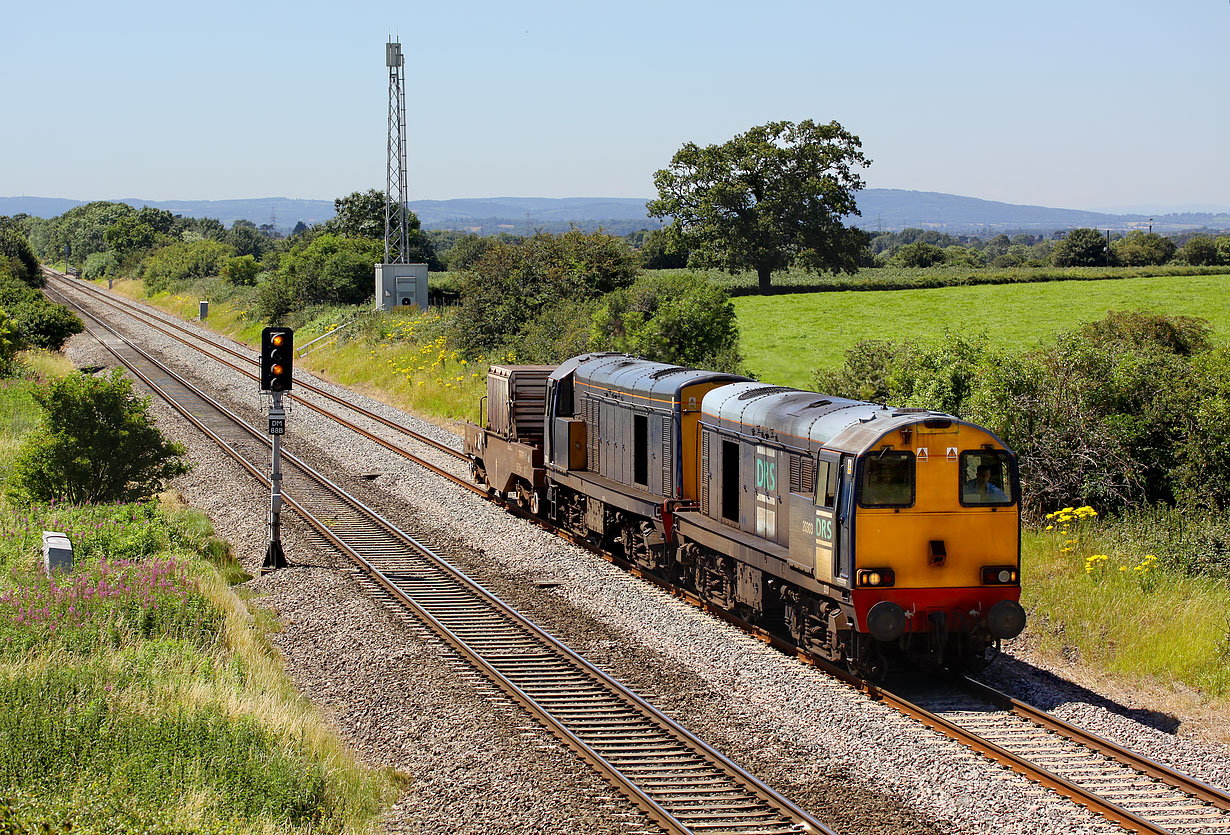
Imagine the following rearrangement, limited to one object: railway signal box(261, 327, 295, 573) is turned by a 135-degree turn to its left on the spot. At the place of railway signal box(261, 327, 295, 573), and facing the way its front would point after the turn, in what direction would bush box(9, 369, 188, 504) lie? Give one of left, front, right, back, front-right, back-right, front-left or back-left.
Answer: left

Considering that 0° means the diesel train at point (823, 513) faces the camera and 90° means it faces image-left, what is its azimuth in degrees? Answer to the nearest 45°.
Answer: approximately 315°

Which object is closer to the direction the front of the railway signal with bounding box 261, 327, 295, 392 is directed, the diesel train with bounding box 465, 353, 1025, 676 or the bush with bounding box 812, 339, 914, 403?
the diesel train

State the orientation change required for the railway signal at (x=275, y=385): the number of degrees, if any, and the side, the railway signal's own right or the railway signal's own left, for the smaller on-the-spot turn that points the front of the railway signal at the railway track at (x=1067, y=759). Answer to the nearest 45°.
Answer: approximately 45° to the railway signal's own left
